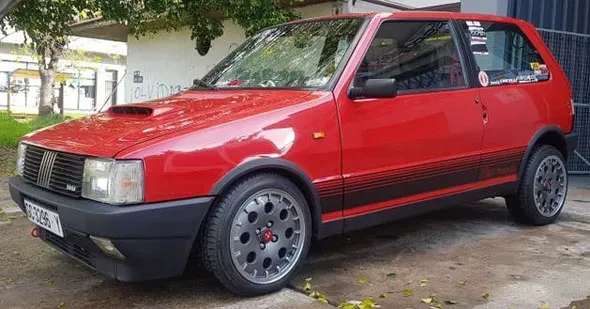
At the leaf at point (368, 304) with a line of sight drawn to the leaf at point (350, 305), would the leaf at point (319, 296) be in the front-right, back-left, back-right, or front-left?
front-right

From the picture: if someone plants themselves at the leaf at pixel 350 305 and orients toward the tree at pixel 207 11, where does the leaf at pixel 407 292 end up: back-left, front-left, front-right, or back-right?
front-right

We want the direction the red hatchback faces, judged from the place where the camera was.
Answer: facing the viewer and to the left of the viewer

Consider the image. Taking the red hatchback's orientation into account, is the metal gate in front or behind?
behind

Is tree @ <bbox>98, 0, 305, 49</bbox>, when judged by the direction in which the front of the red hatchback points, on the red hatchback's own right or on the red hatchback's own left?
on the red hatchback's own right

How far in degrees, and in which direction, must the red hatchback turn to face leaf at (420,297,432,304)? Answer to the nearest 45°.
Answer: approximately 90° to its left
